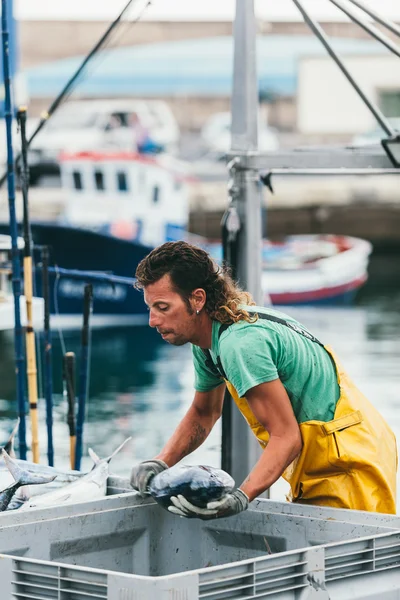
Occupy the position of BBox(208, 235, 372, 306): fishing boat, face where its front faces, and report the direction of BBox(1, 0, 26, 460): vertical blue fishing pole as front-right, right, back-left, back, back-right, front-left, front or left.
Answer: right

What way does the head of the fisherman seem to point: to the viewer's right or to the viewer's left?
to the viewer's left

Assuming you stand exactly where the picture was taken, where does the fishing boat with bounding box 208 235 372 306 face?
facing to the right of the viewer

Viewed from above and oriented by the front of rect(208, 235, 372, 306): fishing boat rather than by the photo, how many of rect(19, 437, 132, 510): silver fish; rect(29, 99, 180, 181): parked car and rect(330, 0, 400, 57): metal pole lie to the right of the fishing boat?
2

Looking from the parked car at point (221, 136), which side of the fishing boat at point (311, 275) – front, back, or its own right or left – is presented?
left

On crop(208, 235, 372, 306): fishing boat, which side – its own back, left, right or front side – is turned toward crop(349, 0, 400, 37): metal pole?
right

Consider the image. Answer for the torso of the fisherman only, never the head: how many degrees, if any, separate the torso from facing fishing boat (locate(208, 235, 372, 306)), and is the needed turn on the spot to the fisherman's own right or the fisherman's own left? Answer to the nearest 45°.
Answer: approximately 135° to the fisherman's own right

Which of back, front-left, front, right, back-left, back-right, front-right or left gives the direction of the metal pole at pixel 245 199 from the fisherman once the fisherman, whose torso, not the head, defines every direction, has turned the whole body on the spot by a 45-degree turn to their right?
right

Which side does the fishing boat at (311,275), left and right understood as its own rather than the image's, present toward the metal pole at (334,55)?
right

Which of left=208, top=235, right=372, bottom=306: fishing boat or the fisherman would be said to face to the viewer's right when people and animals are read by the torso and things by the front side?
the fishing boat

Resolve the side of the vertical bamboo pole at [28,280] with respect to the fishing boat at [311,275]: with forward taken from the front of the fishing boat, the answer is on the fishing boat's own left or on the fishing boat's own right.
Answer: on the fishing boat's own right

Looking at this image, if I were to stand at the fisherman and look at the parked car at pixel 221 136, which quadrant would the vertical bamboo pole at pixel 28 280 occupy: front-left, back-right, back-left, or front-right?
front-left

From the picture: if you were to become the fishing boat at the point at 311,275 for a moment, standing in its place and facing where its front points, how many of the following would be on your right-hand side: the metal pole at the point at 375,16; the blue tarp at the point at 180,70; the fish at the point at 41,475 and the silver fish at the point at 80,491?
3

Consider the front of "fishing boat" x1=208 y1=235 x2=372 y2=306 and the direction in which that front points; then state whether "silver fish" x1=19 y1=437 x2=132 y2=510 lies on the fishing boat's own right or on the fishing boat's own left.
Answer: on the fishing boat's own right

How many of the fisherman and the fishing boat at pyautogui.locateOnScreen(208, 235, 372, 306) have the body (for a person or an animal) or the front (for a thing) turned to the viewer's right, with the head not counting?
1
